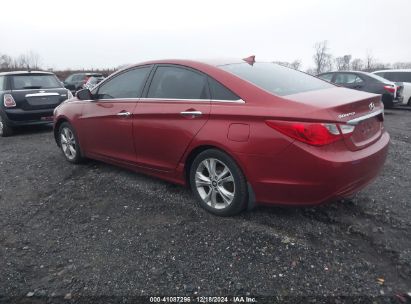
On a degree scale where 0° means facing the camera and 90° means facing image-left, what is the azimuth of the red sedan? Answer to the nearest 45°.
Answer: approximately 135°

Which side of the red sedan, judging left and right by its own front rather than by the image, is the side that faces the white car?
right

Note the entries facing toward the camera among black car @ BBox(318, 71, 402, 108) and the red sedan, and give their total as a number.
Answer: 0

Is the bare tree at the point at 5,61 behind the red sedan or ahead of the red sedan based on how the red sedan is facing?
ahead

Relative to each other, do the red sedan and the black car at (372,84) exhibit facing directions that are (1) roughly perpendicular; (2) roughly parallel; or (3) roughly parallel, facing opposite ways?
roughly parallel

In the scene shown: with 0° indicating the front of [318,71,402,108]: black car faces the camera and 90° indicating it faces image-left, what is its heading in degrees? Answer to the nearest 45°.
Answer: approximately 135°

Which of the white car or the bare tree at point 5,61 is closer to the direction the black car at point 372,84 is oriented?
the bare tree

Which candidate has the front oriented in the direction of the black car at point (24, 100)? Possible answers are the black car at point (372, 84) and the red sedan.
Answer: the red sedan

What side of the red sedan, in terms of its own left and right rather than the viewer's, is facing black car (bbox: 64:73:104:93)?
front

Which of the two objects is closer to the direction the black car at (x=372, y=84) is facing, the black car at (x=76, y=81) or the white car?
the black car

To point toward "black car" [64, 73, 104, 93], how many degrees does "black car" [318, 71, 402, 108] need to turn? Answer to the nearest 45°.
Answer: approximately 45° to its left

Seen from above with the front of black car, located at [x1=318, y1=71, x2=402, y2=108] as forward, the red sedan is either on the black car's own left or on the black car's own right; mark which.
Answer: on the black car's own left

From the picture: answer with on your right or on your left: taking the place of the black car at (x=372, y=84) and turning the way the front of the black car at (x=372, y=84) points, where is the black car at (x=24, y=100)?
on your left
